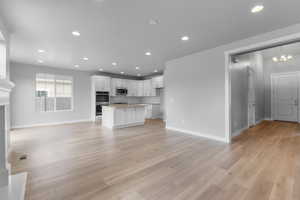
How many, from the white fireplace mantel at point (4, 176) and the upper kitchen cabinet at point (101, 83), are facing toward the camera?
1

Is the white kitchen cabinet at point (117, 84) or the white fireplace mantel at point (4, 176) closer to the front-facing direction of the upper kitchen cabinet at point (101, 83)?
the white fireplace mantel

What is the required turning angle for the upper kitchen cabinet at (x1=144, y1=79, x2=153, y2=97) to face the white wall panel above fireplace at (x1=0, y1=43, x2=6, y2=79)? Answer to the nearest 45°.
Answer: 0° — it already faces it

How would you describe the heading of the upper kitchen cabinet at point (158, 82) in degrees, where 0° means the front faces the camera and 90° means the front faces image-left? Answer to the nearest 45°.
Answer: approximately 45°

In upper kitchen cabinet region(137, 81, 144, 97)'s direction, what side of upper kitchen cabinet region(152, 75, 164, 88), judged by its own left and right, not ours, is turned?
right

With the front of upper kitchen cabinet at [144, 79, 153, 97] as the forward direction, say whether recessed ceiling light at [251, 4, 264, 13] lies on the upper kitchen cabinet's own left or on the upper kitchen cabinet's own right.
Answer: on the upper kitchen cabinet's own left

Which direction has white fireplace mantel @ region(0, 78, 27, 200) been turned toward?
to the viewer's right

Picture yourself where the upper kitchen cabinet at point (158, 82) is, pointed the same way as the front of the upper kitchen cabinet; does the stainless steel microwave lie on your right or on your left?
on your right

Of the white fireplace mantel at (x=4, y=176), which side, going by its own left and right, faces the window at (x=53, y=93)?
left

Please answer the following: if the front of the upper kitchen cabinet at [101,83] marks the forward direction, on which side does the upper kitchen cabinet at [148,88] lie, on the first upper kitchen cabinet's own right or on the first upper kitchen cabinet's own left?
on the first upper kitchen cabinet's own left
